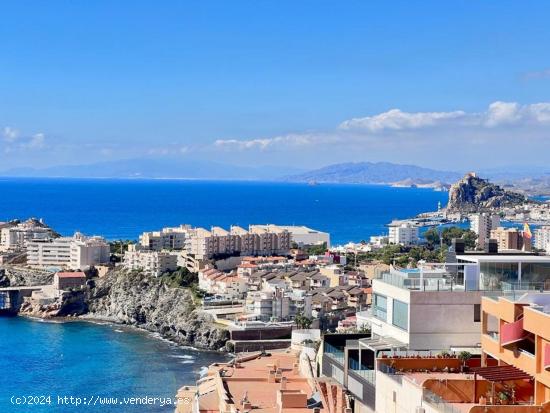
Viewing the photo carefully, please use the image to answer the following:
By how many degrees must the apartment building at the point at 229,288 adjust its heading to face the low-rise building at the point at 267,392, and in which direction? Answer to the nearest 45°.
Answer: approximately 45° to its left

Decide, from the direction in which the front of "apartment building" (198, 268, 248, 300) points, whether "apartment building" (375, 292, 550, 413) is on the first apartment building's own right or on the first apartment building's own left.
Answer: on the first apartment building's own left

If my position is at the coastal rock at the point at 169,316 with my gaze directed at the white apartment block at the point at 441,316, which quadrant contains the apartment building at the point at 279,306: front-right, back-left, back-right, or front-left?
front-left

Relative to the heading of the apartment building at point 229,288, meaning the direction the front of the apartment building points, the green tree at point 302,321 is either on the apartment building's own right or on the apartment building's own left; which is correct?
on the apartment building's own left

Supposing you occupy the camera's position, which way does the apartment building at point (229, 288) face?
facing the viewer and to the left of the viewer

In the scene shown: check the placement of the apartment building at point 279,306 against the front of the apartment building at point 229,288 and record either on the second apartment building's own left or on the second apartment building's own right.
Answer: on the second apartment building's own left

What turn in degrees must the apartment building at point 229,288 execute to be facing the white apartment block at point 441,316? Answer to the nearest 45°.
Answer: approximately 45° to its left
